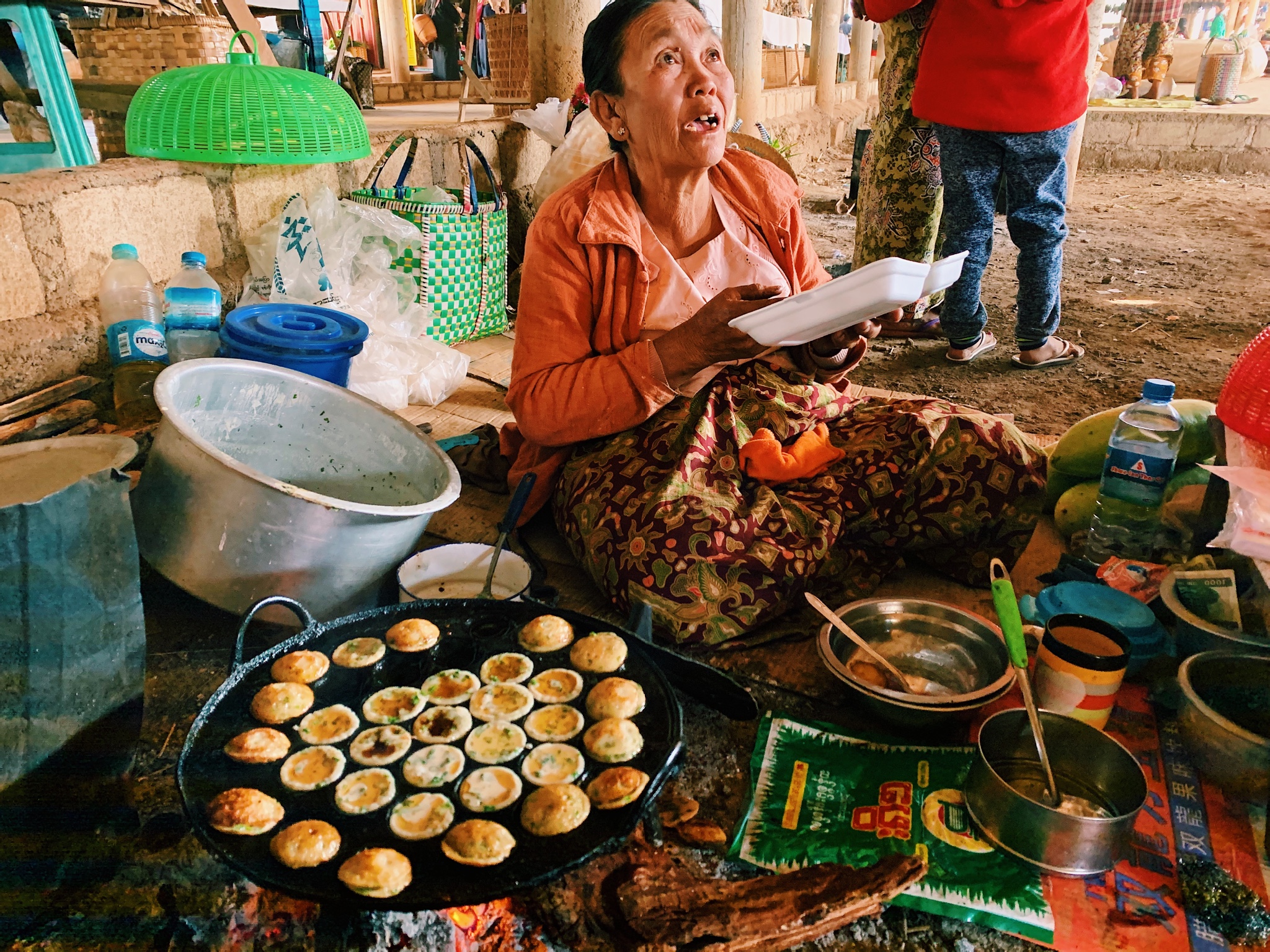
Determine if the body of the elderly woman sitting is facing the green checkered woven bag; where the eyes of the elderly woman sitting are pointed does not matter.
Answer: no

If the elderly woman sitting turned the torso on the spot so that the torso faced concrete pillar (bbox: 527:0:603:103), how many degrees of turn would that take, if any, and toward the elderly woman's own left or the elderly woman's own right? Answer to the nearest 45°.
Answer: approximately 135° to the elderly woman's own left

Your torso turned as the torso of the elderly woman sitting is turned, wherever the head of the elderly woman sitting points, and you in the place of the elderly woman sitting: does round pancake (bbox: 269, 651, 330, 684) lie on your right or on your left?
on your right

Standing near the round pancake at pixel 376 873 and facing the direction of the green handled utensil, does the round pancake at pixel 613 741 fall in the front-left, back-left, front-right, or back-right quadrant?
front-left

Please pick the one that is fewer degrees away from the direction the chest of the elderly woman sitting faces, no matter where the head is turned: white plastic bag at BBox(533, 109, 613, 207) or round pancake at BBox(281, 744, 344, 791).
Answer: the round pancake

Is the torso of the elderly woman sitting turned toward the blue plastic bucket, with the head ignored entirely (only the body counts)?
no

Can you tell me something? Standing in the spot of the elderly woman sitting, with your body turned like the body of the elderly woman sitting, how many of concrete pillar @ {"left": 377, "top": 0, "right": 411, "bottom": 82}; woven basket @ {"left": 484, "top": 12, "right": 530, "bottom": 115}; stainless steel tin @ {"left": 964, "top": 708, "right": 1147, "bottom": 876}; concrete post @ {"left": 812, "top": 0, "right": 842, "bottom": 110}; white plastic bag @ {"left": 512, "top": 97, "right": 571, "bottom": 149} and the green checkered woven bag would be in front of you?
1

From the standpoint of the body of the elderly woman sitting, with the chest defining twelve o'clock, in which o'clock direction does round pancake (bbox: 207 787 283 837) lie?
The round pancake is roughly at 2 o'clock from the elderly woman sitting.

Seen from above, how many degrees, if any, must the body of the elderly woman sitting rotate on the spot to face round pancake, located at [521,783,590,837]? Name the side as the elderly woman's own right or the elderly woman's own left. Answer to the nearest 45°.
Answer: approximately 45° to the elderly woman's own right

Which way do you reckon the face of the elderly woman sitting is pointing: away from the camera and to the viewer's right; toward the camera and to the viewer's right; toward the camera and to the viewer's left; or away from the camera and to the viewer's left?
toward the camera and to the viewer's right

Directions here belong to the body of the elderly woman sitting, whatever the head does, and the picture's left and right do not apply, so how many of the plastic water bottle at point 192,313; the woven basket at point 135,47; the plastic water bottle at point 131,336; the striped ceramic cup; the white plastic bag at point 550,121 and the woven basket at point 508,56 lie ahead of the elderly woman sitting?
1

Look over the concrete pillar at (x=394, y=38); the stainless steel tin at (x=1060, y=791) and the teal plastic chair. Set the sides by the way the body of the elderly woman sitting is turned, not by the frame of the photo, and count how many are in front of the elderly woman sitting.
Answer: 1

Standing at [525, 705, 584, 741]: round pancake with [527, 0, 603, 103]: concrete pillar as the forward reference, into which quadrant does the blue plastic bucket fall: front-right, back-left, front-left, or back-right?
front-left

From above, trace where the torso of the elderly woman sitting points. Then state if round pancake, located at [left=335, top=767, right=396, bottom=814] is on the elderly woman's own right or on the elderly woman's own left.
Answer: on the elderly woman's own right

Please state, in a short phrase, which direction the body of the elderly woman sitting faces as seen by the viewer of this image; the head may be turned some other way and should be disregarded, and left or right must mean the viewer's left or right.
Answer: facing the viewer and to the right of the viewer

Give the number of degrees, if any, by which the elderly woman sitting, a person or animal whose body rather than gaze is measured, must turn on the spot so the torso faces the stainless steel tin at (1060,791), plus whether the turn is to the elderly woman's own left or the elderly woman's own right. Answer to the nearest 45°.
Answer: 0° — they already face it
